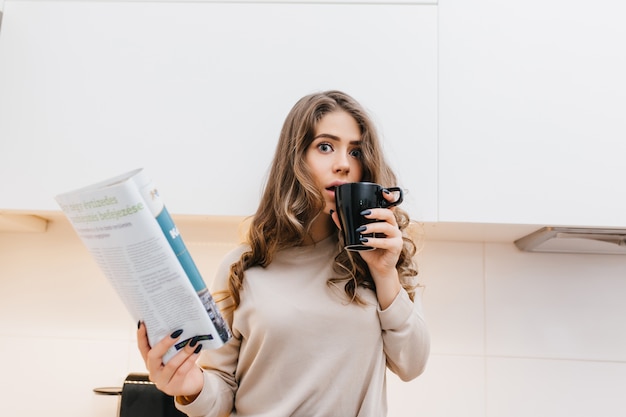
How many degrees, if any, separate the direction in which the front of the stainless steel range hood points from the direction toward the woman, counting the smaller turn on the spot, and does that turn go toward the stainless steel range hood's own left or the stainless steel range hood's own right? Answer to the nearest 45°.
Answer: approximately 45° to the stainless steel range hood's own right

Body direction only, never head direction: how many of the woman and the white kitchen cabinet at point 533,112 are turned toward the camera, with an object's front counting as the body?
2

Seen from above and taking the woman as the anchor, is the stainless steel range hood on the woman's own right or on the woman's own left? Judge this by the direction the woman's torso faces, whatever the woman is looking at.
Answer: on the woman's own left

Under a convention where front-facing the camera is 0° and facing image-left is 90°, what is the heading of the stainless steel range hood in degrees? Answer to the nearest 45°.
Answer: approximately 0°

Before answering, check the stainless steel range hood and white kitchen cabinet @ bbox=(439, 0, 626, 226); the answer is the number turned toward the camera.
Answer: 2

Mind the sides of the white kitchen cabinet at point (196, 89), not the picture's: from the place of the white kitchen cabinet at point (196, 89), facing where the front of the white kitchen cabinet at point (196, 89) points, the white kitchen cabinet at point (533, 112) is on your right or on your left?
on your left

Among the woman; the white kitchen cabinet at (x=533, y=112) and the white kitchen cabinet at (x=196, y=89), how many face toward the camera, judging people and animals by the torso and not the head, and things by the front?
3
